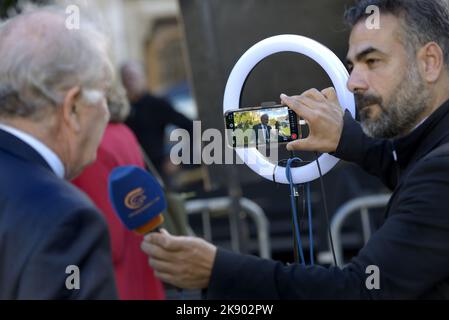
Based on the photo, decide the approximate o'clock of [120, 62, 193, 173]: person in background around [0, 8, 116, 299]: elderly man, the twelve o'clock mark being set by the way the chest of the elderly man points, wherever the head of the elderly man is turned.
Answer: The person in background is roughly at 11 o'clock from the elderly man.

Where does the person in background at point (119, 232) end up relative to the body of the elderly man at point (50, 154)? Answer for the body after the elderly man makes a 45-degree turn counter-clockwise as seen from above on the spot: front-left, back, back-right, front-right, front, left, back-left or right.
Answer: front

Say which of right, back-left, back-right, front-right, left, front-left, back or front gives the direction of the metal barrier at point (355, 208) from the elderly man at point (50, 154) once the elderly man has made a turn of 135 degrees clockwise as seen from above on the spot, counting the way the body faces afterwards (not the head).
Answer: back-left

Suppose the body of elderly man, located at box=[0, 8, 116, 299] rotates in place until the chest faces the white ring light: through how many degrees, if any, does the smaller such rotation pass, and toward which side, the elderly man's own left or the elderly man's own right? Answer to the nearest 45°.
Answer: approximately 45° to the elderly man's own right

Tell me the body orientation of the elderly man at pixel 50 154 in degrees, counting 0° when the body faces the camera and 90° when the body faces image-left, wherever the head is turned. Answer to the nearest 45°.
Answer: approximately 225°

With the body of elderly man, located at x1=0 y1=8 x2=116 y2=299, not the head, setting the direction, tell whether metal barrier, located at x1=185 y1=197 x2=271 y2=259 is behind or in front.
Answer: in front

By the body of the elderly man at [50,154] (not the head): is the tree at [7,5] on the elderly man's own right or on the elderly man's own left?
on the elderly man's own left

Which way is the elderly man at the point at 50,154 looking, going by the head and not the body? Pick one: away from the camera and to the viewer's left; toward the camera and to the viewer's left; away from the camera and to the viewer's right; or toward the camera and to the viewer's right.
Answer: away from the camera and to the viewer's right
